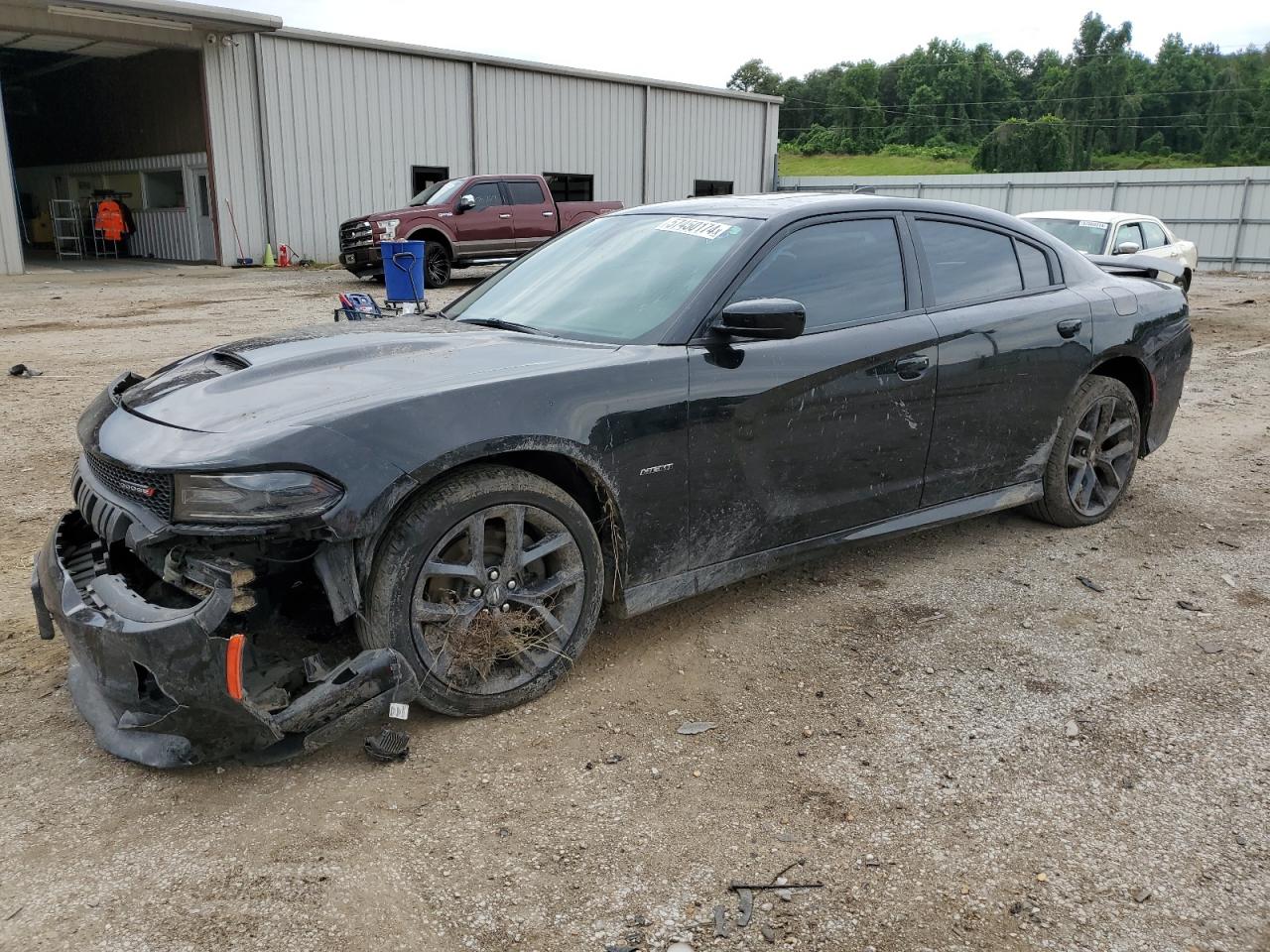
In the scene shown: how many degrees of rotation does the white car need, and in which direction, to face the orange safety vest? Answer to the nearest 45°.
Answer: approximately 45° to its right

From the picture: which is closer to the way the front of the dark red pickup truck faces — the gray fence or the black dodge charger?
the black dodge charger

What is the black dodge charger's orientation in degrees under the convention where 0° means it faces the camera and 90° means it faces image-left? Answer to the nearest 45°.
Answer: approximately 45°

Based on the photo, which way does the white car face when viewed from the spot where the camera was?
facing the viewer and to the left of the viewer

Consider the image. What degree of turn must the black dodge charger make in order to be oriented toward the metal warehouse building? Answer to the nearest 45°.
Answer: approximately 135° to its right

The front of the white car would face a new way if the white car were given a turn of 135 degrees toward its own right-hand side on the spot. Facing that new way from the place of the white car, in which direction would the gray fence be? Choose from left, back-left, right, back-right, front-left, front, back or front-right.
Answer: front

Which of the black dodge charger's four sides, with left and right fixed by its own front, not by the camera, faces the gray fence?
back

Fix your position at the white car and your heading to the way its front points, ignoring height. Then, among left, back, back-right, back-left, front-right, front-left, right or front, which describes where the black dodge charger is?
front-left

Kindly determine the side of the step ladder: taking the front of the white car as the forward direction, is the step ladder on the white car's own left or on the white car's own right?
on the white car's own right

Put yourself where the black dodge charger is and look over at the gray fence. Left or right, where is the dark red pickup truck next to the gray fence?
left

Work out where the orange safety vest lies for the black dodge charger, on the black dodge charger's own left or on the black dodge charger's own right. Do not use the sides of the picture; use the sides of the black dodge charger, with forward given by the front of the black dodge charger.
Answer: on the black dodge charger's own right

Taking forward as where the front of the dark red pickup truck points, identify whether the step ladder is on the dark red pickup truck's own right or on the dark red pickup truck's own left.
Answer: on the dark red pickup truck's own right

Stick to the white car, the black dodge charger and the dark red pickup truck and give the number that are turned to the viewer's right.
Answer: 0

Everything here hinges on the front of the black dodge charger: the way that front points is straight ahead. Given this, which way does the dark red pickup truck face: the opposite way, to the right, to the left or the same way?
the same way

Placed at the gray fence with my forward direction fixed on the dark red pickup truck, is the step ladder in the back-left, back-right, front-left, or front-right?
front-right

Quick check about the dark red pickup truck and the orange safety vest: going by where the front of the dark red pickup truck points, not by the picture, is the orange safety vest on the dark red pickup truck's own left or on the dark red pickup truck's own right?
on the dark red pickup truck's own right
